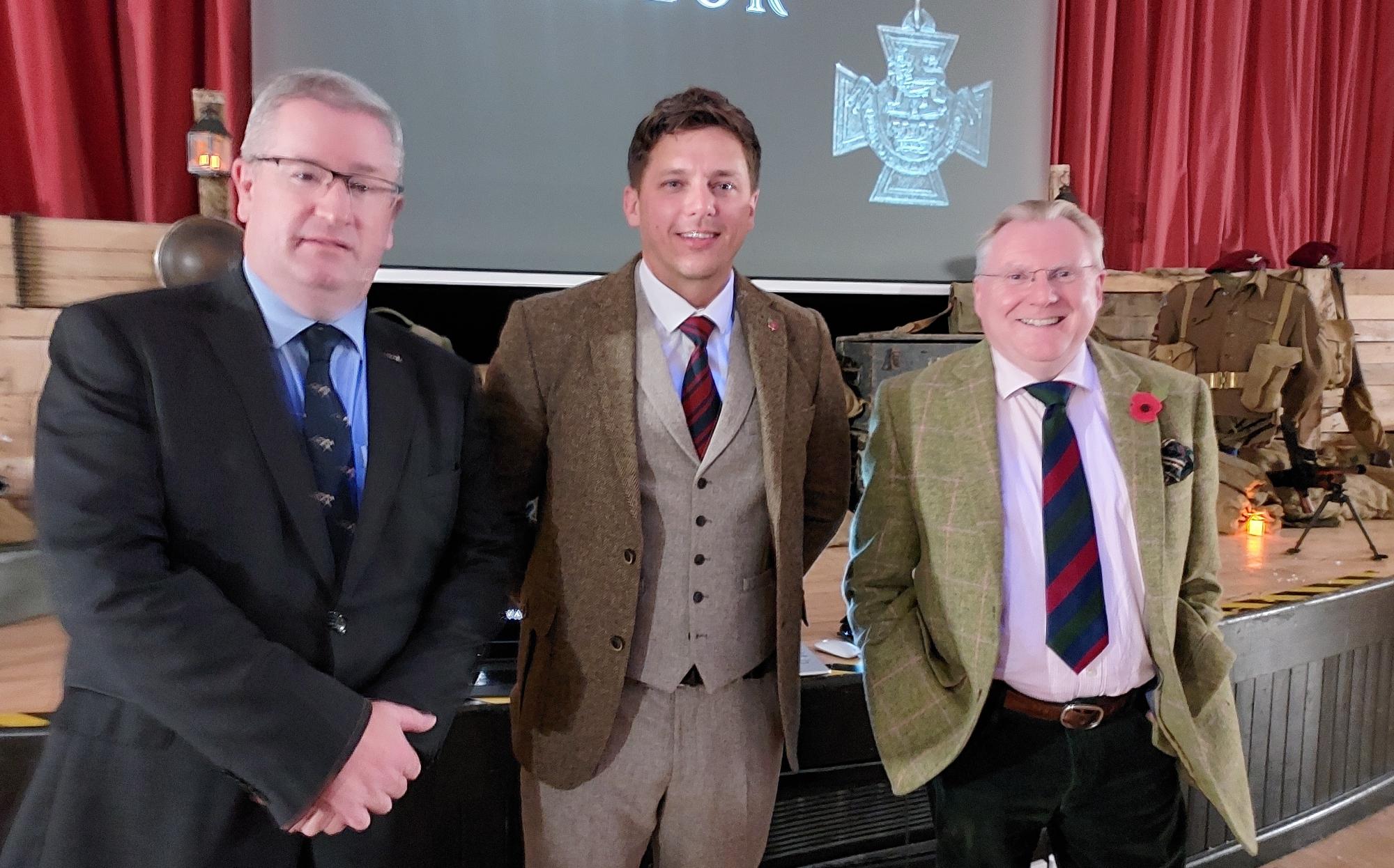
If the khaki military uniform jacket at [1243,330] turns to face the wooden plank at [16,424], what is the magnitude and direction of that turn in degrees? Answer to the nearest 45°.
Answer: approximately 45° to its right

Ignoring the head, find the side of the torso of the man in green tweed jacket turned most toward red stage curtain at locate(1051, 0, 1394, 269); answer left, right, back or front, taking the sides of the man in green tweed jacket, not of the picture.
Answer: back

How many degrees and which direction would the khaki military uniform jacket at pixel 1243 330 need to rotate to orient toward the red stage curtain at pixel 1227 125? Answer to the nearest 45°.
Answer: approximately 180°

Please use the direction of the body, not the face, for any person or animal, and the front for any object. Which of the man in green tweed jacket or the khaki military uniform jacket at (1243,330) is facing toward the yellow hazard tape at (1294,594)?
the khaki military uniform jacket

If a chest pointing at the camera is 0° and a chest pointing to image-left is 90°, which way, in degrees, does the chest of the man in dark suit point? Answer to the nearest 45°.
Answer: approximately 315°
